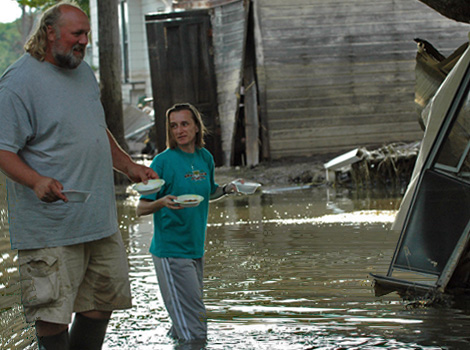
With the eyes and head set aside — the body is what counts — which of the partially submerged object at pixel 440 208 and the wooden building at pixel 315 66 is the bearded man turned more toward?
the partially submerged object

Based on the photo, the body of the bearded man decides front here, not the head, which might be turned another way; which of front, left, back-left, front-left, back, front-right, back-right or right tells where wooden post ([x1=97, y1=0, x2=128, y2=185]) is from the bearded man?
back-left

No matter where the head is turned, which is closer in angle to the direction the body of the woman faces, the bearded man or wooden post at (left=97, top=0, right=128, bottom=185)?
the bearded man

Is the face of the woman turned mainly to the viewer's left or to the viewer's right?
to the viewer's left

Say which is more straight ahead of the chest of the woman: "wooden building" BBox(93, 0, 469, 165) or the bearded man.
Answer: the bearded man

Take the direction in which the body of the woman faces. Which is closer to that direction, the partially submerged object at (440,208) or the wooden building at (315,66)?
the partially submerged object

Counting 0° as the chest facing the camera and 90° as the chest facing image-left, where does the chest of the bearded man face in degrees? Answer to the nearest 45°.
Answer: approximately 315°

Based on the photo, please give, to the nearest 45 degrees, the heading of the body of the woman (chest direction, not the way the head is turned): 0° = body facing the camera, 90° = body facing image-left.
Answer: approximately 315°

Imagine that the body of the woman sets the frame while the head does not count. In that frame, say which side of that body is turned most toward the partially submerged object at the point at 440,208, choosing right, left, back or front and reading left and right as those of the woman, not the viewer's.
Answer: left
